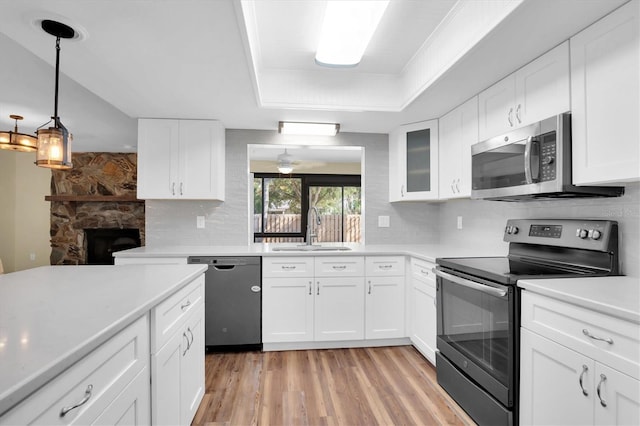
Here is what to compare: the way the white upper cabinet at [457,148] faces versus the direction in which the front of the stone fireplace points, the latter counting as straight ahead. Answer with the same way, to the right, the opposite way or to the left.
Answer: to the right

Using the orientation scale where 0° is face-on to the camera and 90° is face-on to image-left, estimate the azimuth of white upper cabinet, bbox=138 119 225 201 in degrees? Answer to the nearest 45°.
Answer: approximately 0°

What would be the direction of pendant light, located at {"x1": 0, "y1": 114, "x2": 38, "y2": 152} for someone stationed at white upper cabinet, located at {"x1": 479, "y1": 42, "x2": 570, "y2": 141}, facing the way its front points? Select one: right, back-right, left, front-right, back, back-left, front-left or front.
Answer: front-right

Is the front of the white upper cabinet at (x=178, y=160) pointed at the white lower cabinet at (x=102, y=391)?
yes

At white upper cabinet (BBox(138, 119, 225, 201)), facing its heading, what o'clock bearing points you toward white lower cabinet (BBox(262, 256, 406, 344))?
The white lower cabinet is roughly at 10 o'clock from the white upper cabinet.

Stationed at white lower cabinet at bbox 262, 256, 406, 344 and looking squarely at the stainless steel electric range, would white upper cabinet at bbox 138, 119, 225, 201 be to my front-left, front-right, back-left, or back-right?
back-right

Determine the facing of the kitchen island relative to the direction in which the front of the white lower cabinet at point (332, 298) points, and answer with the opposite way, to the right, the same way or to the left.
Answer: to the left

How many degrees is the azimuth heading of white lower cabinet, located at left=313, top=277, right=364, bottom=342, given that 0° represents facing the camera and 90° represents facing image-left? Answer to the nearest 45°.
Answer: approximately 0°

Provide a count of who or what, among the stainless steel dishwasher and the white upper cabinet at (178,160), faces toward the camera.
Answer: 2

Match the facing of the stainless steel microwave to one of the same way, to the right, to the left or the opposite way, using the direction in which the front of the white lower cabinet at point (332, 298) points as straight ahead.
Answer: to the right

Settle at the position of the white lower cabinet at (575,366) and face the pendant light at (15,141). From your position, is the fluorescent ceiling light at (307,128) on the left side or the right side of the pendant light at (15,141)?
right
